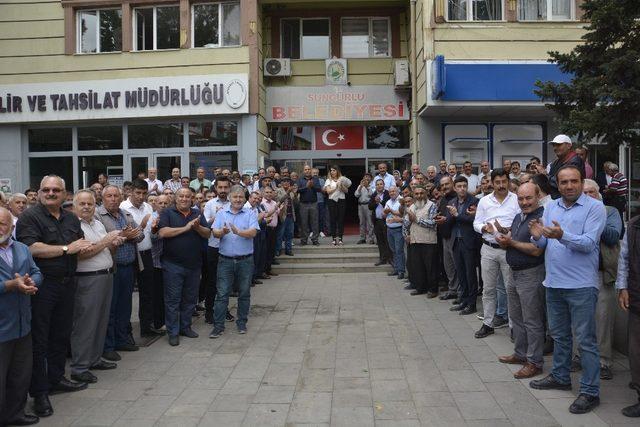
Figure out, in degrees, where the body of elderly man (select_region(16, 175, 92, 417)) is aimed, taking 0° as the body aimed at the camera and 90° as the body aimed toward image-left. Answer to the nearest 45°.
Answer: approximately 315°

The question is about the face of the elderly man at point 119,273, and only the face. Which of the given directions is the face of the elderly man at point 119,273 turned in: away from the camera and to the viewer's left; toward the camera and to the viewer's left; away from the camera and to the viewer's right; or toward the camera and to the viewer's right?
toward the camera and to the viewer's right

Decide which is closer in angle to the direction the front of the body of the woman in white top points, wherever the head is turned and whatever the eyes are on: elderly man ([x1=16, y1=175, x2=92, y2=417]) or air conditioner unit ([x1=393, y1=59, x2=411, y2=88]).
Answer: the elderly man

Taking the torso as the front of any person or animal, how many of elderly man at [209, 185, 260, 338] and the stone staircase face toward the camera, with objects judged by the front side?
2

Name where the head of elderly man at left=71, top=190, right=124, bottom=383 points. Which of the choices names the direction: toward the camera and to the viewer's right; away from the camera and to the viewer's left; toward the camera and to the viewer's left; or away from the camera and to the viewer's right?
toward the camera and to the viewer's right

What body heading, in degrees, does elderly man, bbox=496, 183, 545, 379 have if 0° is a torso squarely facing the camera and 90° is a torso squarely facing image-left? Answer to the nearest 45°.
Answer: approximately 45°

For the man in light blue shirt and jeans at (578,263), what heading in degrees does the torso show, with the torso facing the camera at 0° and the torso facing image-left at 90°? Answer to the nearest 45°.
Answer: approximately 45°

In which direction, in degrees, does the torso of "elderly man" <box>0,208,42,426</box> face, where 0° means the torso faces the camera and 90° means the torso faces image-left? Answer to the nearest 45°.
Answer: approximately 315°

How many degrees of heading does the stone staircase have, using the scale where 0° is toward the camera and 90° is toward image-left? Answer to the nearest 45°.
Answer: approximately 0°
